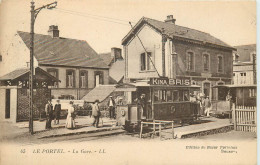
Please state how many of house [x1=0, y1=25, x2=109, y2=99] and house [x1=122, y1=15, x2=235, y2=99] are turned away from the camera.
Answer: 0

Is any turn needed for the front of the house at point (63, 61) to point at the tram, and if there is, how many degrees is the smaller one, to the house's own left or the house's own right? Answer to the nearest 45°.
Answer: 0° — it already faces it

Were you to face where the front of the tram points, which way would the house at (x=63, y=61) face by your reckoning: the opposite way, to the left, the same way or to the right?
to the left

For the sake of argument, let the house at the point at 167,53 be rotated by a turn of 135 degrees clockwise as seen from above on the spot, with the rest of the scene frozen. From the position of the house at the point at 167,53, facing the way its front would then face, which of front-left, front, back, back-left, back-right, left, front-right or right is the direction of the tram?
left

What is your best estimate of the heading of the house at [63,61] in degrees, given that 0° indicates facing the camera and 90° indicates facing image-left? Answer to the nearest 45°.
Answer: approximately 315°

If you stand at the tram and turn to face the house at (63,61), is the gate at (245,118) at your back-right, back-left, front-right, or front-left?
back-right
